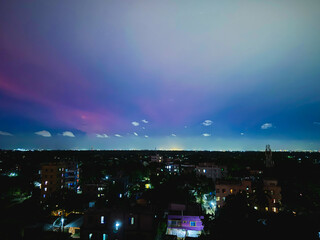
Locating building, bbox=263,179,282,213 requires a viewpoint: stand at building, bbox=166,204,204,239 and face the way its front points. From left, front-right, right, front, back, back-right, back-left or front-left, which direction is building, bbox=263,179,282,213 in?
back-left

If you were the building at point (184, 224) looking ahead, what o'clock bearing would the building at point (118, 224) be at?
the building at point (118, 224) is roughly at 2 o'clock from the building at point (184, 224).

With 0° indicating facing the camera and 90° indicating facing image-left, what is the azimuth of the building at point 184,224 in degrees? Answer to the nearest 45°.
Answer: approximately 0°

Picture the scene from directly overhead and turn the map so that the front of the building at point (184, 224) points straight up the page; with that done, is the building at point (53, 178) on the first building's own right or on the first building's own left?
on the first building's own right

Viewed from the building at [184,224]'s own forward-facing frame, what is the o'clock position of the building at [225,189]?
the building at [225,189] is roughly at 7 o'clock from the building at [184,224].
